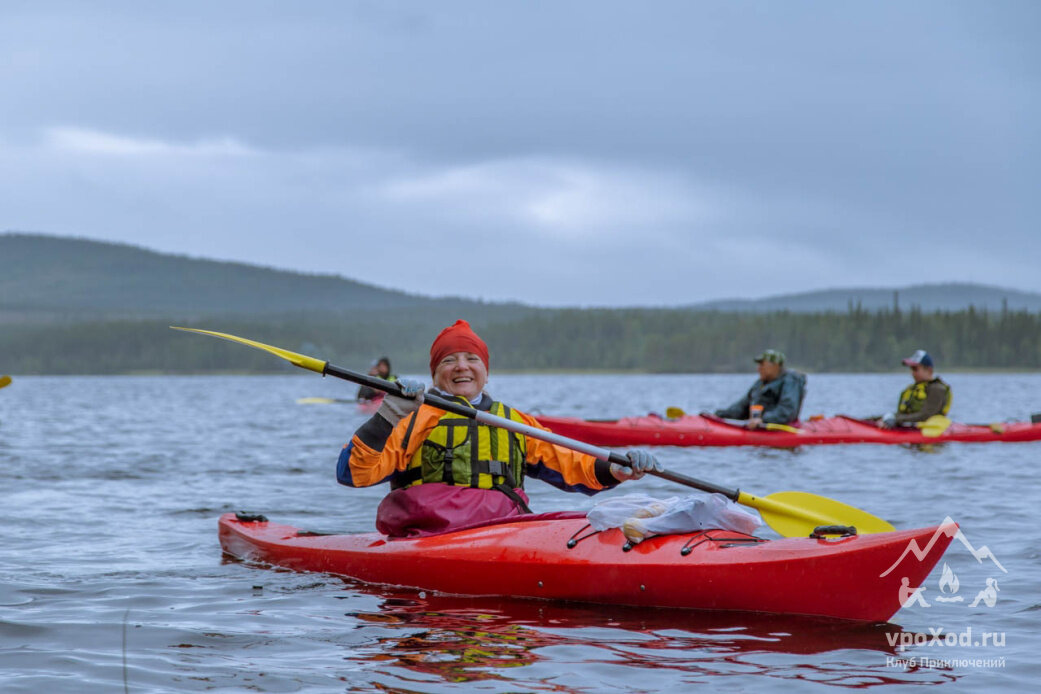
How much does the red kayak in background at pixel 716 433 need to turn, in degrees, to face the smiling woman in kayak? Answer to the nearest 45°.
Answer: approximately 90° to its left

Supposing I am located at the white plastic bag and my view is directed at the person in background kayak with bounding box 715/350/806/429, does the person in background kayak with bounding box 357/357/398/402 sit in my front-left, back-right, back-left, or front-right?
front-left

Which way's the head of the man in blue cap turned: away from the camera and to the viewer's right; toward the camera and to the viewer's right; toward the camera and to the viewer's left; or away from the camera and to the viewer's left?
toward the camera and to the viewer's left

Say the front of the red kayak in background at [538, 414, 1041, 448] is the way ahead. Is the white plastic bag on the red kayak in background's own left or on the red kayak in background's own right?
on the red kayak in background's own left

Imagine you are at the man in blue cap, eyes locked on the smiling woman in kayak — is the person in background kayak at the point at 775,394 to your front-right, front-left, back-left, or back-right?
front-right

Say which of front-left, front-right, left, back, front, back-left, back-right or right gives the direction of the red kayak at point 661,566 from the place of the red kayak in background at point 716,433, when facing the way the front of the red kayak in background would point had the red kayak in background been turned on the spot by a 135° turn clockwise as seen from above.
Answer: back-right

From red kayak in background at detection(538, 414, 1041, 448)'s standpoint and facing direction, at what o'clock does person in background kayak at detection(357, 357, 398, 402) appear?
The person in background kayak is roughly at 1 o'clock from the red kayak in background.

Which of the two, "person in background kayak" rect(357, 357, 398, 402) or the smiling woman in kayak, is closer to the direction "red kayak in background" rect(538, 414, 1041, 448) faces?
the person in background kayak

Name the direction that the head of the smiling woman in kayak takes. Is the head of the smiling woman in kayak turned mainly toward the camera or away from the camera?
toward the camera

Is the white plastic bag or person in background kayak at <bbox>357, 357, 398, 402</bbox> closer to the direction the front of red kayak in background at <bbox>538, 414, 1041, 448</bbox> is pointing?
the person in background kayak

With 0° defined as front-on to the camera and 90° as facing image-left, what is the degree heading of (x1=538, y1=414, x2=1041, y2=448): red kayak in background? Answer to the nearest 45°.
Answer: approximately 90°
